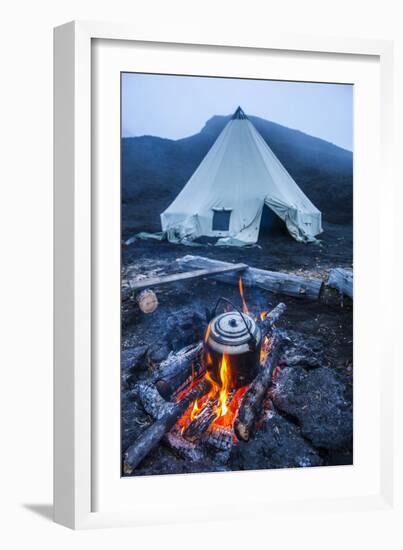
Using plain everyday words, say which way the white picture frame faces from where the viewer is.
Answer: facing the viewer and to the right of the viewer
